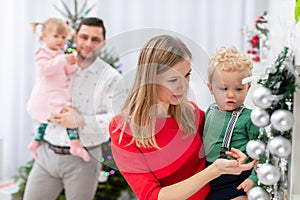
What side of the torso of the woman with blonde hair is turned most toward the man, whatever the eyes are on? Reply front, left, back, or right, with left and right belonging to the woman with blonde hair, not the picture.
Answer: back

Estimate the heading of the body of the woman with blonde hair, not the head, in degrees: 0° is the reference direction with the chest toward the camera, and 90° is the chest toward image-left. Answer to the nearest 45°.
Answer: approximately 315°

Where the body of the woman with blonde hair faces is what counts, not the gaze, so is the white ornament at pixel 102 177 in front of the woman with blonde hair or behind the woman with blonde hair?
behind
